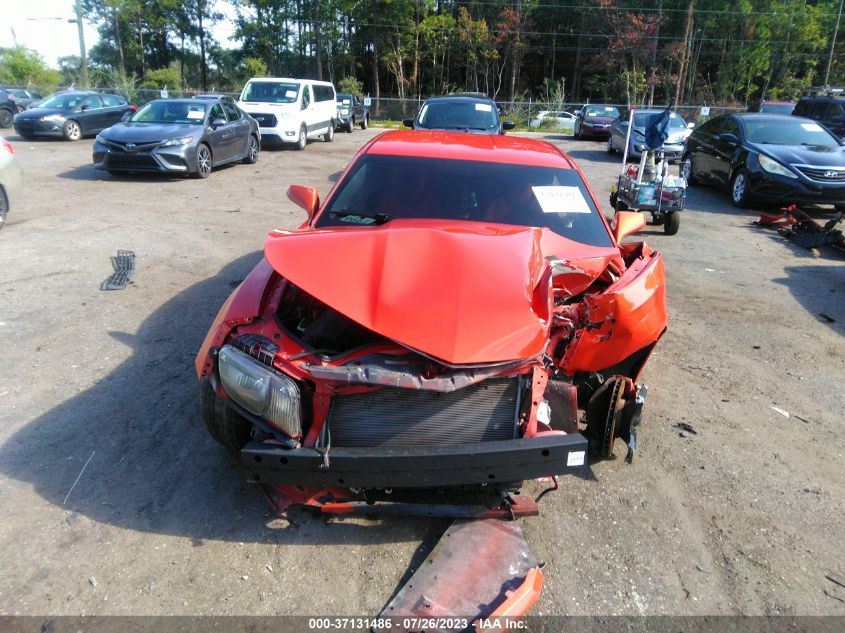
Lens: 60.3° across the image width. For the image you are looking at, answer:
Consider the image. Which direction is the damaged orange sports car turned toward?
toward the camera

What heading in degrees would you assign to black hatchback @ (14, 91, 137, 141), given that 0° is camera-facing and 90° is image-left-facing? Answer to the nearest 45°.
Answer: approximately 45°

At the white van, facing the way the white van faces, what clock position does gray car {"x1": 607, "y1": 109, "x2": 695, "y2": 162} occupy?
The gray car is roughly at 8 o'clock from the white van.

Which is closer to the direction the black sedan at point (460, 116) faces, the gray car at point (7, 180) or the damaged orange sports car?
the damaged orange sports car

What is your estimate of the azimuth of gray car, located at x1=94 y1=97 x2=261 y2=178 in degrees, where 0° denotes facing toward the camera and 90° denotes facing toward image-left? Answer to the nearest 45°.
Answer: approximately 45°

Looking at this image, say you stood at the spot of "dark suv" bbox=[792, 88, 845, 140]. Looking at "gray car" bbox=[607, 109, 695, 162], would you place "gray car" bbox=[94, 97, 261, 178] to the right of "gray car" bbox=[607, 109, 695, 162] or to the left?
left

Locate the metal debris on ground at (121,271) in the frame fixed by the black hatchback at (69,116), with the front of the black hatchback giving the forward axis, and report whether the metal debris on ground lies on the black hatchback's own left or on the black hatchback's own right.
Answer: on the black hatchback's own left

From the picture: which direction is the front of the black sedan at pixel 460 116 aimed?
toward the camera

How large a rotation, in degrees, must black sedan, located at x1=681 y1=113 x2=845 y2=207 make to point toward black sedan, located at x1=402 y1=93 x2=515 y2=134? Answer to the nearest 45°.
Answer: approximately 135° to its right

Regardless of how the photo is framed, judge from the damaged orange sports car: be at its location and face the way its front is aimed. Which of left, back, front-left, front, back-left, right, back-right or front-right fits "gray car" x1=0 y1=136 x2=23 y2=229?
back-right

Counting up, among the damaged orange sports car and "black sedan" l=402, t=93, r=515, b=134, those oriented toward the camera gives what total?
2

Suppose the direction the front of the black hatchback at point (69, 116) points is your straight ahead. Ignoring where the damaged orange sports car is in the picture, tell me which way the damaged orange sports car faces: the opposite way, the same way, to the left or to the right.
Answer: the same way

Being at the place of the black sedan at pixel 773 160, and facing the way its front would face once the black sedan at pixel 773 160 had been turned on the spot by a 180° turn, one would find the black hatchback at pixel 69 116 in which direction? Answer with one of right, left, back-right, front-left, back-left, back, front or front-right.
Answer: front-left

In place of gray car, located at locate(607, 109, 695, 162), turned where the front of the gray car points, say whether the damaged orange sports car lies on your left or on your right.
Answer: on your right

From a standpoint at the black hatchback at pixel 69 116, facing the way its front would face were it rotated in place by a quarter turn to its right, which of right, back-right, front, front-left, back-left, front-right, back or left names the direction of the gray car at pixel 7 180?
back-left

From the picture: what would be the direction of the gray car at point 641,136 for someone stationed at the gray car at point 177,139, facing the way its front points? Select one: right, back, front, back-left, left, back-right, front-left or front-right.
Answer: back-left

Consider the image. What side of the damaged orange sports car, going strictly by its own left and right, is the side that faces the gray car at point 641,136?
back
